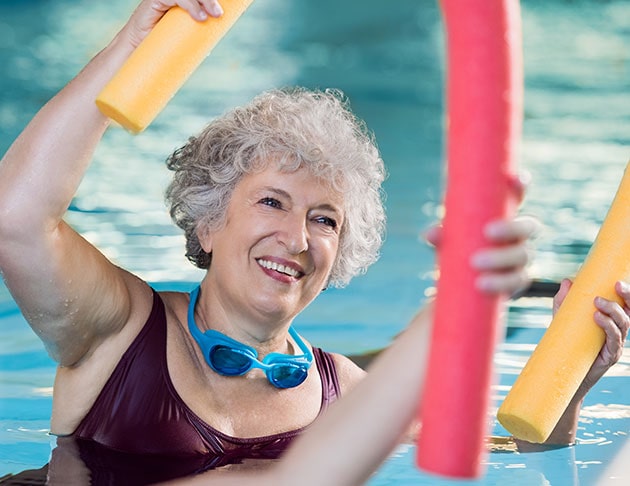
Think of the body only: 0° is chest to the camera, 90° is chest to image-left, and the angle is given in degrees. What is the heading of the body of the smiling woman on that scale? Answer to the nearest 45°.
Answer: approximately 315°
